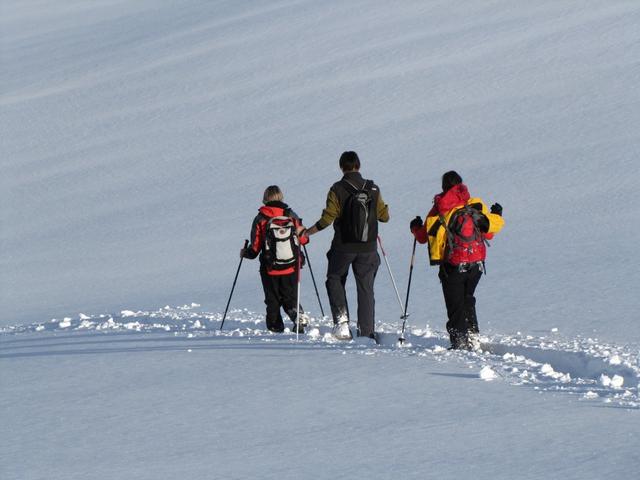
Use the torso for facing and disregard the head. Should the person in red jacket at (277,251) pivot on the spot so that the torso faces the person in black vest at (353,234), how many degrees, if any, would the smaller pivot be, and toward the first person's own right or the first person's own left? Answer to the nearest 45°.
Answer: approximately 135° to the first person's own right

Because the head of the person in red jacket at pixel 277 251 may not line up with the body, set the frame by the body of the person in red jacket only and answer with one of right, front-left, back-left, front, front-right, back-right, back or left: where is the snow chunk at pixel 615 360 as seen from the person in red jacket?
back-right

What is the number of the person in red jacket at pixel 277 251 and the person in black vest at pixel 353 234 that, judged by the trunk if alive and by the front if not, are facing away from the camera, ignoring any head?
2

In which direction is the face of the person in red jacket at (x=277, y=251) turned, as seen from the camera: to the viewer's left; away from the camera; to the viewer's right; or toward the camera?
away from the camera

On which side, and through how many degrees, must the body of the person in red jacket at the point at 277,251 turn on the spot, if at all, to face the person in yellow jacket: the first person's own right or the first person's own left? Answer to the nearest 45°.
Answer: approximately 135° to the first person's own right

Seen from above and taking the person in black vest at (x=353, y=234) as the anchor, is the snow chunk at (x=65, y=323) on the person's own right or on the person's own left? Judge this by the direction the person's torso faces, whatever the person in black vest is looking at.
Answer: on the person's own left

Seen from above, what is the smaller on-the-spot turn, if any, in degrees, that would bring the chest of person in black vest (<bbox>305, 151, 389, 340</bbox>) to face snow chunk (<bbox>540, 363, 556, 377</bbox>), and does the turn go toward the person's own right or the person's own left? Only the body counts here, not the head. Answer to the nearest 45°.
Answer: approximately 135° to the person's own right

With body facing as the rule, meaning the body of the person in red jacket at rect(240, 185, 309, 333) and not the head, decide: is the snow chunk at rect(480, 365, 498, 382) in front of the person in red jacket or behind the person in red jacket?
behind

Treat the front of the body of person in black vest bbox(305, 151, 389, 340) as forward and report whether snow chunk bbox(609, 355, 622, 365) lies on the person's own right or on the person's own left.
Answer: on the person's own right

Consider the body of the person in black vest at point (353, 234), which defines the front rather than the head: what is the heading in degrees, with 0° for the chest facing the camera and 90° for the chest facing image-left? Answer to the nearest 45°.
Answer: approximately 180°

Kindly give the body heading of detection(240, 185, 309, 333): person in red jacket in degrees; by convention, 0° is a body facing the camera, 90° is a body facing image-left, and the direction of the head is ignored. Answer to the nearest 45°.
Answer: approximately 180°
